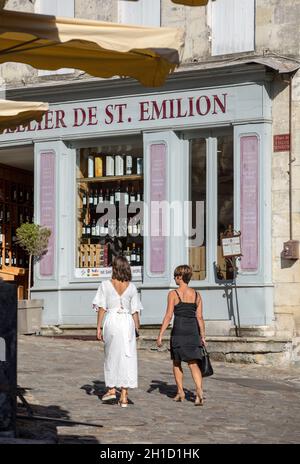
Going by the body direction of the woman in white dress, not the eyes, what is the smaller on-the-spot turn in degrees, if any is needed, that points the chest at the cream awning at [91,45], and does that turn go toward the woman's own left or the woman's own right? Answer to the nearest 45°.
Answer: approximately 180°

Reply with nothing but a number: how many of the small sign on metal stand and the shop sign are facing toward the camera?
2

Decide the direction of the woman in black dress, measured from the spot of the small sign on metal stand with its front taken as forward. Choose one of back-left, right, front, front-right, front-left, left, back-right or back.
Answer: front

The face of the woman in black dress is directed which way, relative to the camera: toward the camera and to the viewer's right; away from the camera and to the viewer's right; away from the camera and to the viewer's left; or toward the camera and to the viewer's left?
away from the camera and to the viewer's left

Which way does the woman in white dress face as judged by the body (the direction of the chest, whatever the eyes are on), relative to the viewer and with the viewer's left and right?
facing away from the viewer

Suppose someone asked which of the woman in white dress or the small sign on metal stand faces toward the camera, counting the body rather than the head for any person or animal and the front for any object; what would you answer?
the small sign on metal stand

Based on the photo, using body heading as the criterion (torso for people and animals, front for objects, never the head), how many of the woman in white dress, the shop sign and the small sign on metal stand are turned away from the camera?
1

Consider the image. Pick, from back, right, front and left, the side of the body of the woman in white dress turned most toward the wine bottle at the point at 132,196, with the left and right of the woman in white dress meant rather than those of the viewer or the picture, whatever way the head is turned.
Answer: front

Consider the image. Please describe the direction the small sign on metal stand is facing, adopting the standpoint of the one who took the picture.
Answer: facing the viewer

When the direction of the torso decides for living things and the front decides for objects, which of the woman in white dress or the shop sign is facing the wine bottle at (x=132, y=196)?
the woman in white dress

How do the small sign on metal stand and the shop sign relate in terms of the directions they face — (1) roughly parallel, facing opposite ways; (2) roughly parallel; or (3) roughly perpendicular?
roughly parallel

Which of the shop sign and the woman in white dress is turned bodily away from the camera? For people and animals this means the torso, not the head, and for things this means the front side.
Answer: the woman in white dress

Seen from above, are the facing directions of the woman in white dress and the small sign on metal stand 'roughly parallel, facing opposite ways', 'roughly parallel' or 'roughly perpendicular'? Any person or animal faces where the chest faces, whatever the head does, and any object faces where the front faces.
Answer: roughly parallel, facing opposite ways
